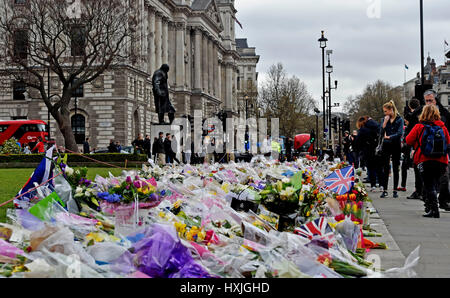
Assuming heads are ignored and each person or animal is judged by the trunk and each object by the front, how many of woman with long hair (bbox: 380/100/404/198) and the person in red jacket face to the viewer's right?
0

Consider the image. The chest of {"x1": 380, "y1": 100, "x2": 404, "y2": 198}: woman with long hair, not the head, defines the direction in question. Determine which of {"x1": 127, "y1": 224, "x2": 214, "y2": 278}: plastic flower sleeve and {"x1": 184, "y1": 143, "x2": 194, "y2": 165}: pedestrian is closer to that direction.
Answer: the plastic flower sleeve

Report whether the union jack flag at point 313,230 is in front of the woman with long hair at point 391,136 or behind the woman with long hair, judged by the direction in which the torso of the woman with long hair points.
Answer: in front

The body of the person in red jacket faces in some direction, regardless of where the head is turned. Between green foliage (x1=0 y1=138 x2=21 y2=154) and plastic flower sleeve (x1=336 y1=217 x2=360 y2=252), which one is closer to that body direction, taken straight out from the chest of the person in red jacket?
the green foliage

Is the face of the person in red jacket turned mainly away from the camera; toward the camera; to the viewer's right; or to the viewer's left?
away from the camera

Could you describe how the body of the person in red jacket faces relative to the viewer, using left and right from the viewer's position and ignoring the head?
facing away from the viewer and to the left of the viewer

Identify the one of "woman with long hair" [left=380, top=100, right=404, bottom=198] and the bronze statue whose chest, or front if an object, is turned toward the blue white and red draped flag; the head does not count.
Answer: the woman with long hair

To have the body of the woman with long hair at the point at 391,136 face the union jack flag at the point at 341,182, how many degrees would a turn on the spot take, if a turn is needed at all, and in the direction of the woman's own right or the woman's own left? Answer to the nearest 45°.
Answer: approximately 45° to the woman's own left
